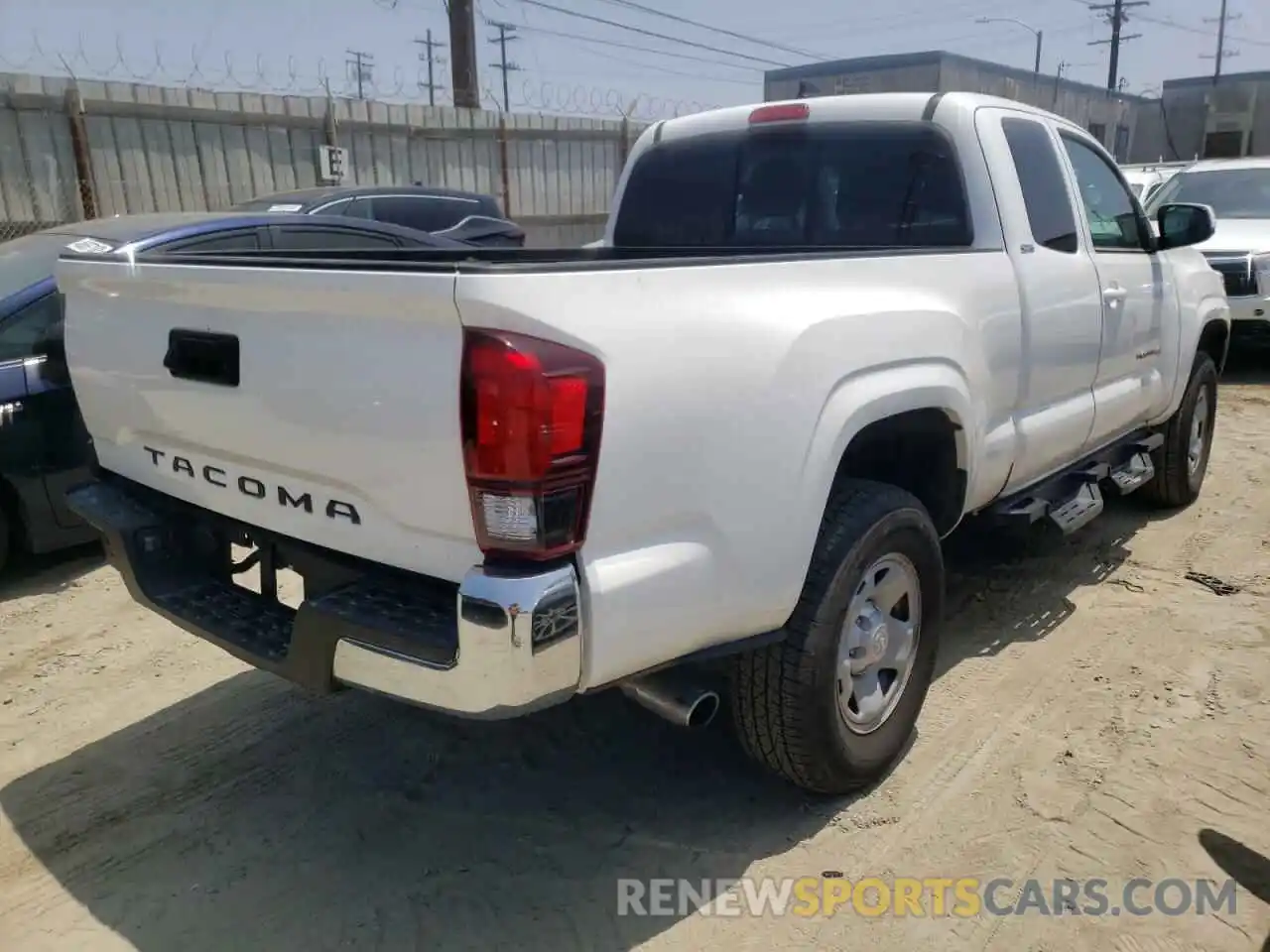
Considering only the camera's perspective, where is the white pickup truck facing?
facing away from the viewer and to the right of the viewer

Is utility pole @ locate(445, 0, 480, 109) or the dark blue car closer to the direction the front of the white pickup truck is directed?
the utility pole

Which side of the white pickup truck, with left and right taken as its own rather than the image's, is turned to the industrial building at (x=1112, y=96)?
front

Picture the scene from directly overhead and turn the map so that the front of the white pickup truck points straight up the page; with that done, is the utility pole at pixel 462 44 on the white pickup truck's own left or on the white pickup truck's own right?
on the white pickup truck's own left

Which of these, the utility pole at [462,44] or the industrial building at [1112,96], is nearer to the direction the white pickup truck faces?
the industrial building

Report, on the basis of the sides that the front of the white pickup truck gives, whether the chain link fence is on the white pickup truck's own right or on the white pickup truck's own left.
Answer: on the white pickup truck's own left

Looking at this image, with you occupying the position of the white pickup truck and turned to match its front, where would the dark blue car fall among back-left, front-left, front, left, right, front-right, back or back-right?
left
